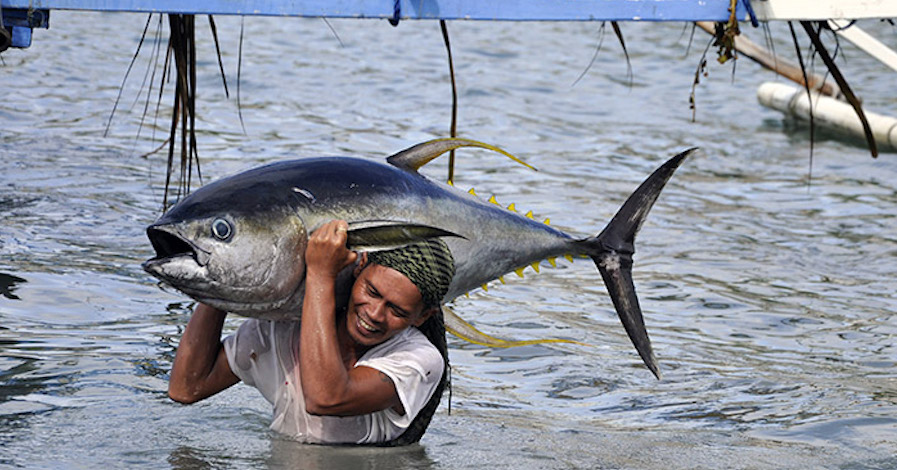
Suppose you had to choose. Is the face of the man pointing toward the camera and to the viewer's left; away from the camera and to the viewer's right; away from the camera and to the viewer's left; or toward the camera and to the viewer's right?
toward the camera and to the viewer's left

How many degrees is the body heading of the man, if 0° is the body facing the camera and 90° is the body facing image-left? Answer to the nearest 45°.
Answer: approximately 45°

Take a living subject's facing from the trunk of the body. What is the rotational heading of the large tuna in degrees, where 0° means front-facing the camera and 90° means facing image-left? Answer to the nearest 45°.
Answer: approximately 90°
